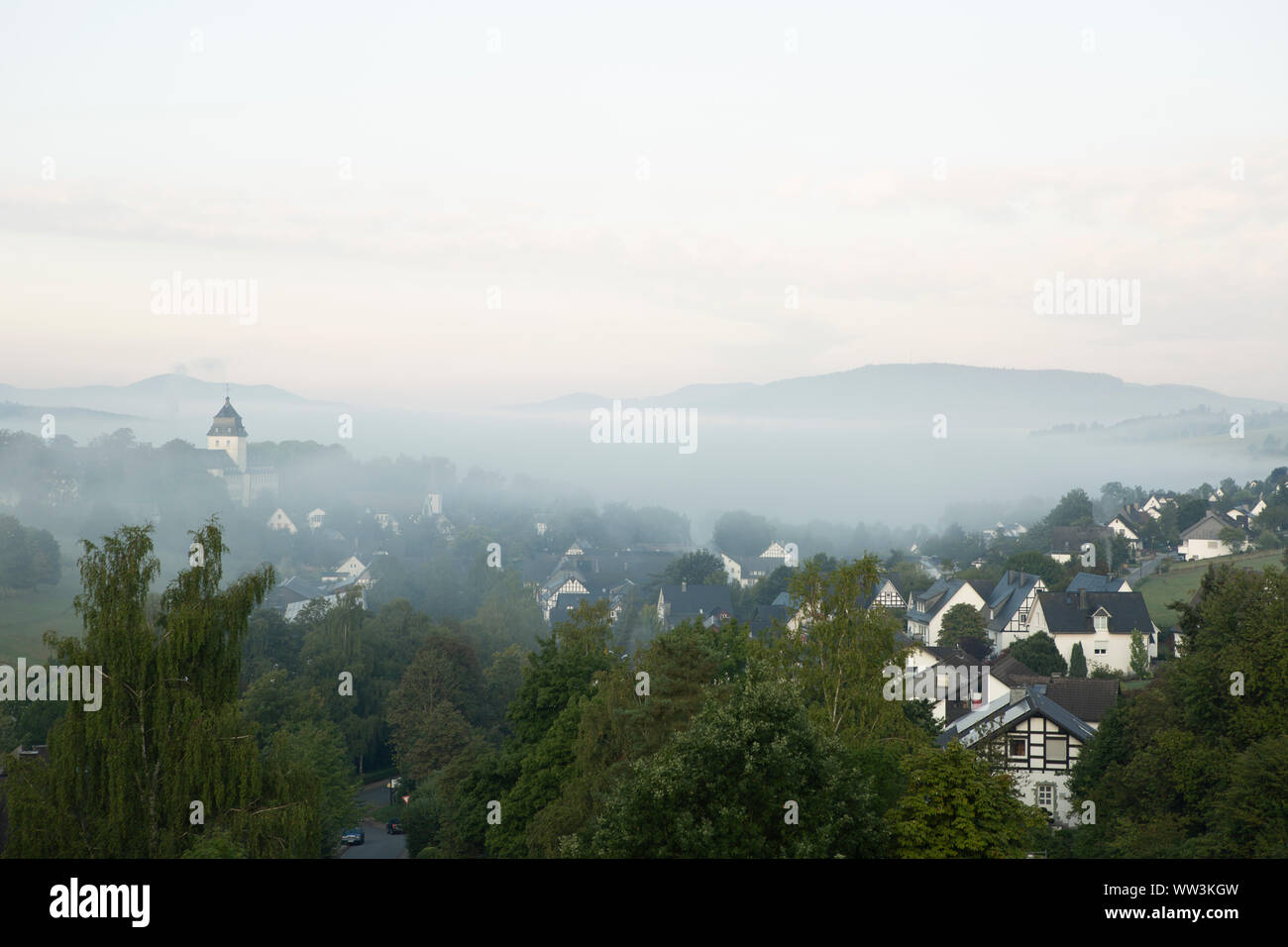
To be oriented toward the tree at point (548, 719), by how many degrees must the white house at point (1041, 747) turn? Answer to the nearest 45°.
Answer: approximately 45° to its right

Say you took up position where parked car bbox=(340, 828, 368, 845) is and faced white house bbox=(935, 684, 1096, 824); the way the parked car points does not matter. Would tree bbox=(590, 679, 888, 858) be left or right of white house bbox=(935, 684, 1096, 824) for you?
right

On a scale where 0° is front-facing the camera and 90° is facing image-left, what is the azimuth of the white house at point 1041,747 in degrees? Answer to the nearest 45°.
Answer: approximately 0°

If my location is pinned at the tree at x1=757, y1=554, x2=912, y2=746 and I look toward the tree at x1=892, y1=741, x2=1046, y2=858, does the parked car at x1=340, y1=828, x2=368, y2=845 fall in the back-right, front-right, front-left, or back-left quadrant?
back-right

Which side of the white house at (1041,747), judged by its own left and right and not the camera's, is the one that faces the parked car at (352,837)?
right

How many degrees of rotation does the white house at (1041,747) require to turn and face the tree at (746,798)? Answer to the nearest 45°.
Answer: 0° — it already faces it

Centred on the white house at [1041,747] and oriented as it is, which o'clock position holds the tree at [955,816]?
The tree is roughly at 12 o'clock from the white house.
